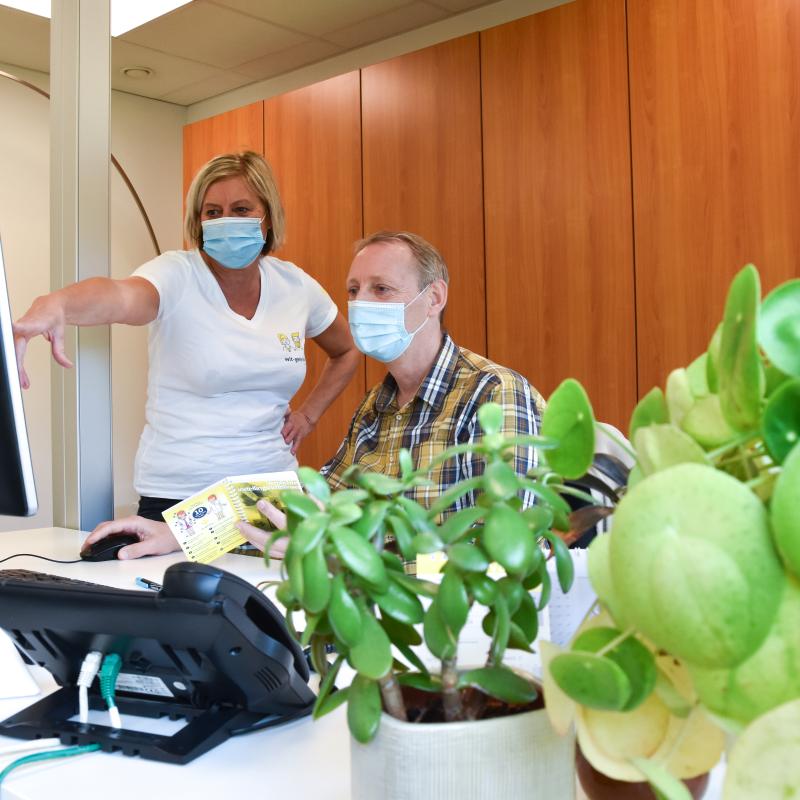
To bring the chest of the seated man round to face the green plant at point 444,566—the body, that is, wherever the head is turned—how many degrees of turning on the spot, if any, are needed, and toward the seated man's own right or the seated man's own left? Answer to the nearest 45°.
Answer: approximately 45° to the seated man's own left

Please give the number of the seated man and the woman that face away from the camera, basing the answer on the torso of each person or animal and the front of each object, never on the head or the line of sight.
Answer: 0

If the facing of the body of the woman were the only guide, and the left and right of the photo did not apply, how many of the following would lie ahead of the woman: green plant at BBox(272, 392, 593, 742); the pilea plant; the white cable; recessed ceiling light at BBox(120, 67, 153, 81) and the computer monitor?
4

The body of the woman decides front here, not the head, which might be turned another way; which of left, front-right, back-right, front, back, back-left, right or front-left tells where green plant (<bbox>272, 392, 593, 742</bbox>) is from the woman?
front

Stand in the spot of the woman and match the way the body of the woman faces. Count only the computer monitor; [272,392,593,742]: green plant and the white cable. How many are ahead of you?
3

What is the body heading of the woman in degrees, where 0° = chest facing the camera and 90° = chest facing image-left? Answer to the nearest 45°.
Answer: approximately 0°

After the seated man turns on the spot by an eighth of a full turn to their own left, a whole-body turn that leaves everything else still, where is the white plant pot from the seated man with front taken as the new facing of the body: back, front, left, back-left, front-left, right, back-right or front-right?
front

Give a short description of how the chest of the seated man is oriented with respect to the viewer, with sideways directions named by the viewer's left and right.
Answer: facing the viewer and to the left of the viewer

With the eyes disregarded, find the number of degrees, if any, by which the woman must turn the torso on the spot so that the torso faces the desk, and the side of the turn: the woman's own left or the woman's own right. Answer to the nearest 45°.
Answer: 0° — they already face it

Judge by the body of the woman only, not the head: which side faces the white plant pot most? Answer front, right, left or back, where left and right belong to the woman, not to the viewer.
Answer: front
